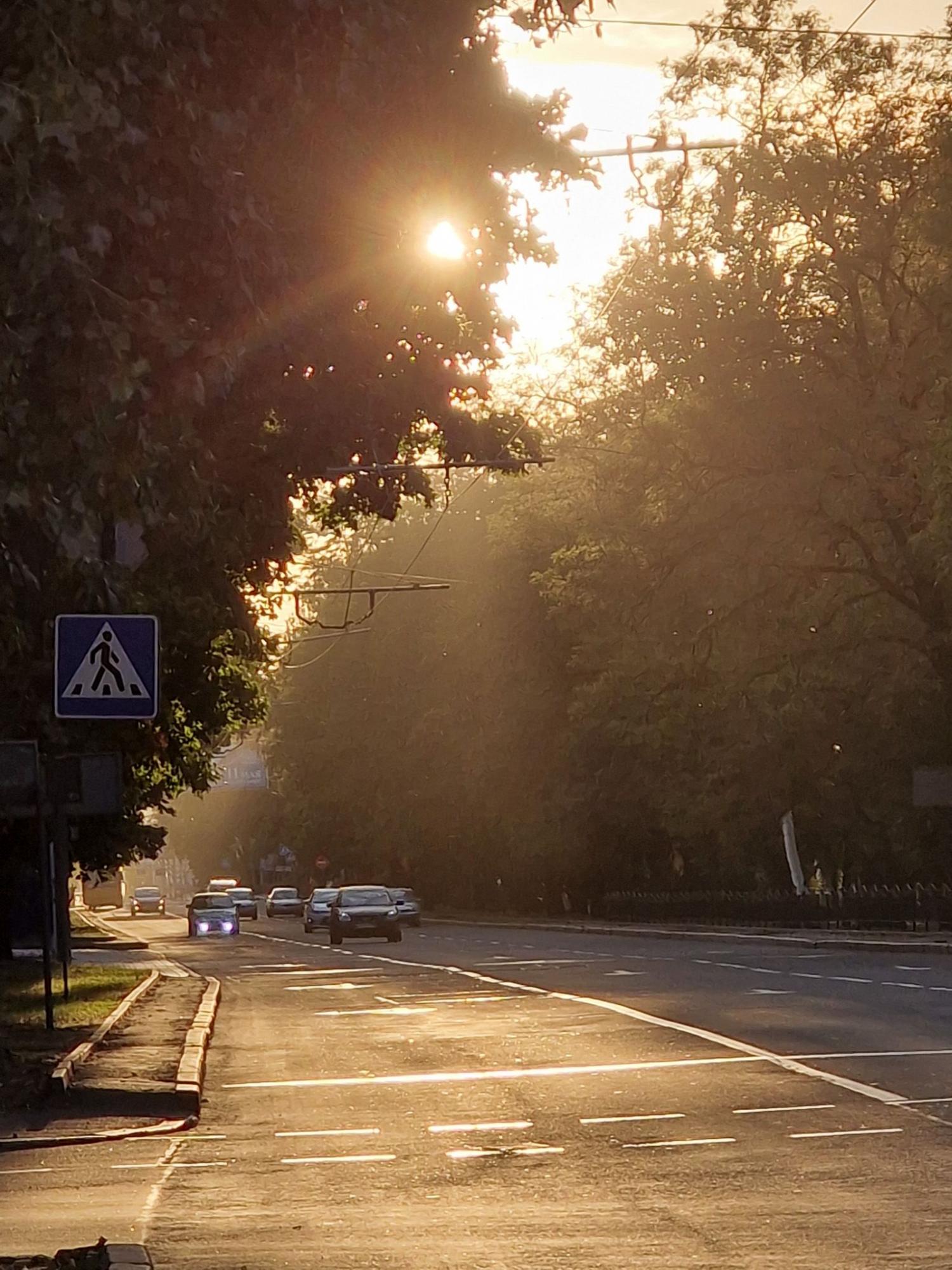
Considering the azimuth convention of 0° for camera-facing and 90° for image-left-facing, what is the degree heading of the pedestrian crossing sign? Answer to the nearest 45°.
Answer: approximately 0°
